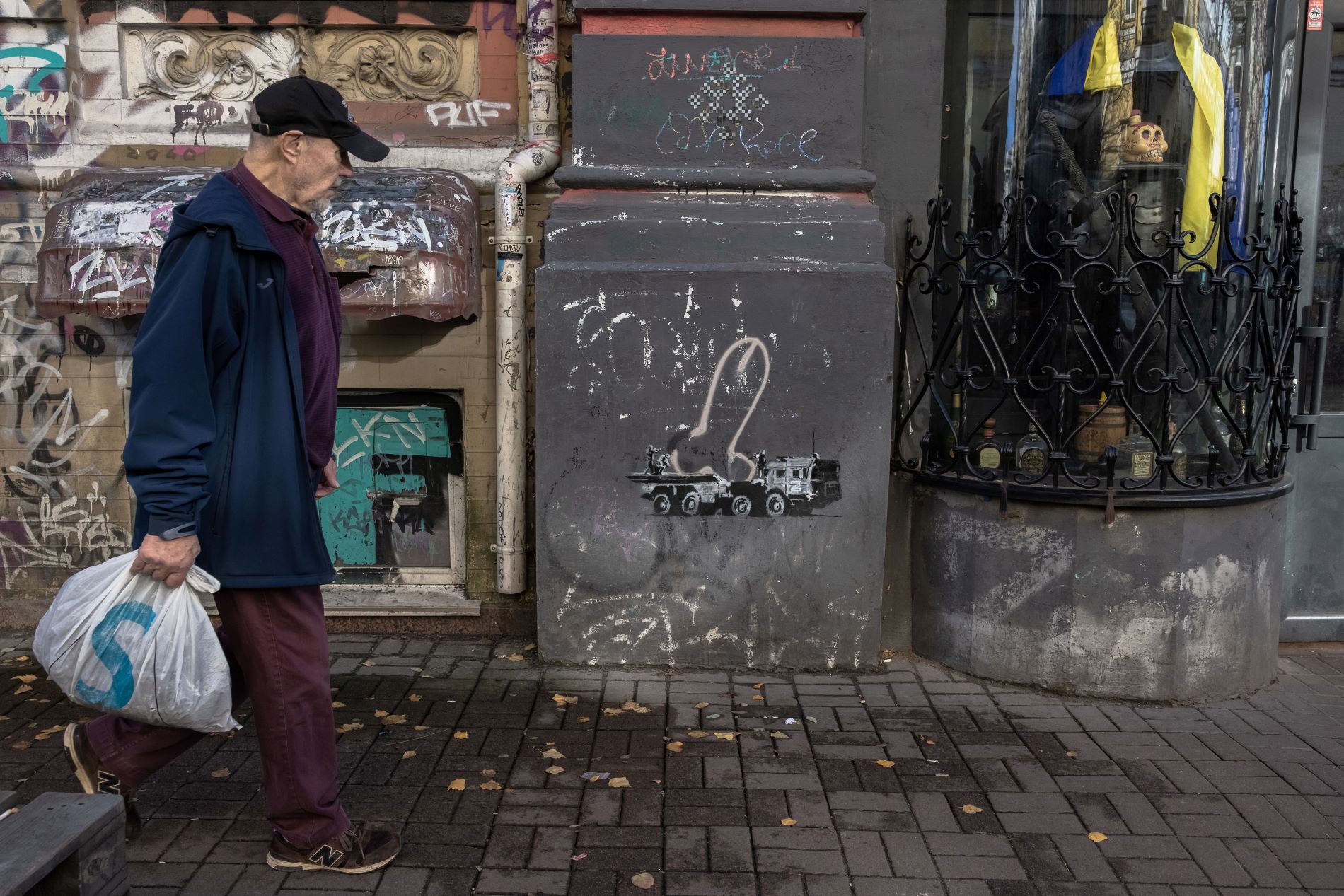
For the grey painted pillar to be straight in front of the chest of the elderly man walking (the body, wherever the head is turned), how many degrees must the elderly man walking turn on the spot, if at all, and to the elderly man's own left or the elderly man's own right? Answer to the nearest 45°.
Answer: approximately 45° to the elderly man's own left

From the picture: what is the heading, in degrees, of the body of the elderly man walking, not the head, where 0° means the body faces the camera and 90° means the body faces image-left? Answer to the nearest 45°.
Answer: approximately 270°

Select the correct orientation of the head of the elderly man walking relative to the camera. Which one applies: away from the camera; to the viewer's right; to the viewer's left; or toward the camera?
to the viewer's right

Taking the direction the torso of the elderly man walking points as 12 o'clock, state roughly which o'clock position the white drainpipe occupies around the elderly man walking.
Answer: The white drainpipe is roughly at 10 o'clock from the elderly man walking.

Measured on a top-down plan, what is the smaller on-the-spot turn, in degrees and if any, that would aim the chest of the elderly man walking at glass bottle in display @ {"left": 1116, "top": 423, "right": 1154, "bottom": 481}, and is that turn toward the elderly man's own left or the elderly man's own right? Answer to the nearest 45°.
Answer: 0° — they already face it

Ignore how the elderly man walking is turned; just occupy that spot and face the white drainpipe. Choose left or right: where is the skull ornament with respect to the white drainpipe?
right

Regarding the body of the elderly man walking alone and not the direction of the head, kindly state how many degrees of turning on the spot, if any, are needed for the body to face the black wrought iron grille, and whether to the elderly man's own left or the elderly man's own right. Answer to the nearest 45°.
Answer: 0° — they already face it

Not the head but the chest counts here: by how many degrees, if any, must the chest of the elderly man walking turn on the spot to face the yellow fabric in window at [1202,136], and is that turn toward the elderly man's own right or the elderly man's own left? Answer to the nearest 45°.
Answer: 0° — they already face it

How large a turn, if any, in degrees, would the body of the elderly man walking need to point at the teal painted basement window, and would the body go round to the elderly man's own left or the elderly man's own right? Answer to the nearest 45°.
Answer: approximately 90° to the elderly man's own left

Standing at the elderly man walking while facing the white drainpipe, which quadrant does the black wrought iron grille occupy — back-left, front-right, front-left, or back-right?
front-right

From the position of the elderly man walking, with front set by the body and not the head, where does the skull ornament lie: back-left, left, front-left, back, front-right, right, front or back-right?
front

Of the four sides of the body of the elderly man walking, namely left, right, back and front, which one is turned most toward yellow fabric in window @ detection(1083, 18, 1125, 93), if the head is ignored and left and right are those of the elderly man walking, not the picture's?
front
